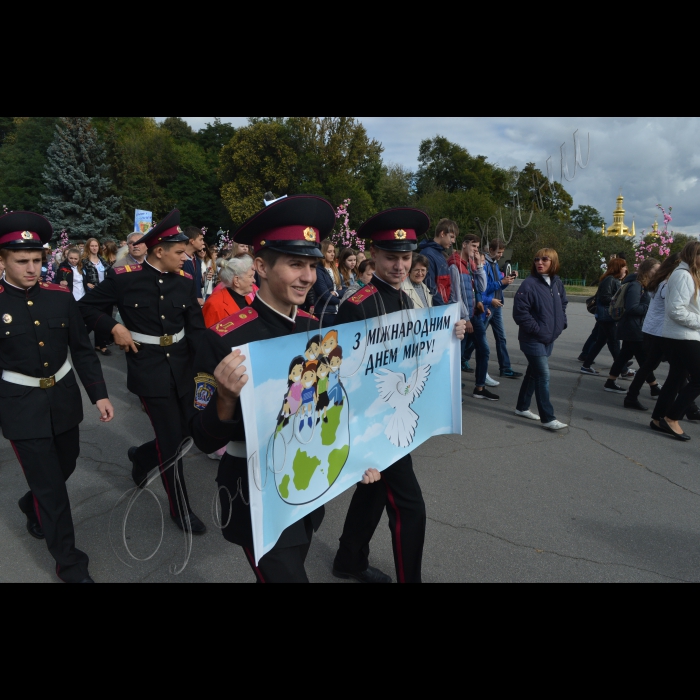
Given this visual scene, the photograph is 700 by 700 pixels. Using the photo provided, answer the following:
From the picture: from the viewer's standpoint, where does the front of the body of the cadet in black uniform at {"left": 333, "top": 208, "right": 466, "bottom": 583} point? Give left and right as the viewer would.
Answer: facing the viewer and to the right of the viewer

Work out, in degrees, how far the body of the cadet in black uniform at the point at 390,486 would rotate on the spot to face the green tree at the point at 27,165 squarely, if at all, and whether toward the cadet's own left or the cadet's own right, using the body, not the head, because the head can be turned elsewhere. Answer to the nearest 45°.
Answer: approximately 180°

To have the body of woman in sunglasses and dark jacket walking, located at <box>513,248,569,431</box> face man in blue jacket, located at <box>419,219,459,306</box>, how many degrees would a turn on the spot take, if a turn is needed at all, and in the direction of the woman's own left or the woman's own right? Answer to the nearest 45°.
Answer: approximately 180°

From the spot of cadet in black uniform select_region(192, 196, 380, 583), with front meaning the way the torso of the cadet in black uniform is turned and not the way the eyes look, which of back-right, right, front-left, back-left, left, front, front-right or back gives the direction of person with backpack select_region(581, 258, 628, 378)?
left
